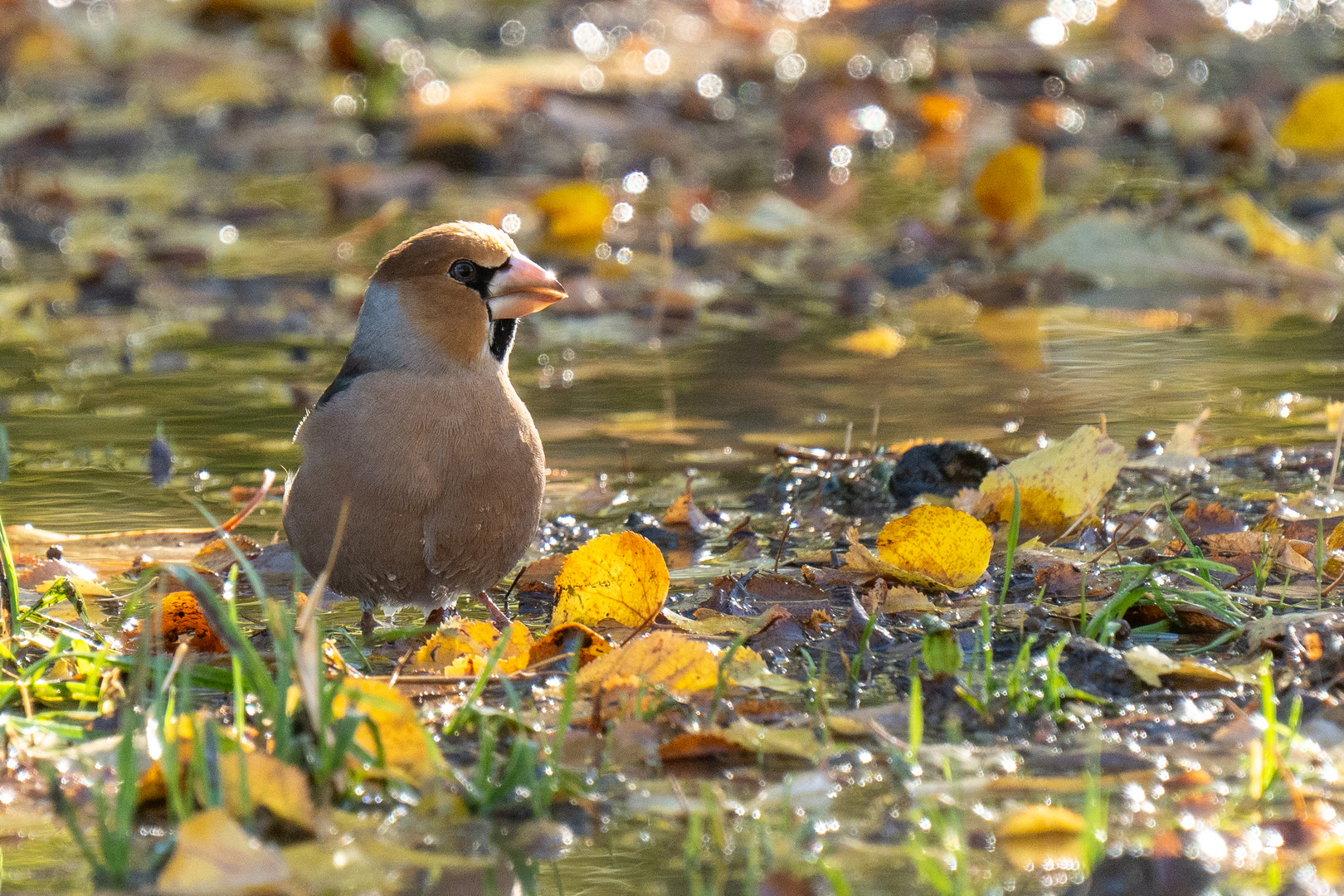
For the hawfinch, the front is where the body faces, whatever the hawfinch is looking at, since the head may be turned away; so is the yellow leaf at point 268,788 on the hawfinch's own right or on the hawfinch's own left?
on the hawfinch's own right

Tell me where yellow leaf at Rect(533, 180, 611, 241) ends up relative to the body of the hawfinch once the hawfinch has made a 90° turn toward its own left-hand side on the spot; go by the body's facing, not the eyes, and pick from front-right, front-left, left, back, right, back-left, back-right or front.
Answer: front-left

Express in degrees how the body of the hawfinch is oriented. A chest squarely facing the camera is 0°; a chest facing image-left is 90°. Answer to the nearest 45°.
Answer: approximately 315°

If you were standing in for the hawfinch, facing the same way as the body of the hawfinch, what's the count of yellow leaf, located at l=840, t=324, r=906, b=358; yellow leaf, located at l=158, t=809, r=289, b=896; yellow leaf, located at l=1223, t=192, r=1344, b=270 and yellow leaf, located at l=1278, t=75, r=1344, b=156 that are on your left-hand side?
3

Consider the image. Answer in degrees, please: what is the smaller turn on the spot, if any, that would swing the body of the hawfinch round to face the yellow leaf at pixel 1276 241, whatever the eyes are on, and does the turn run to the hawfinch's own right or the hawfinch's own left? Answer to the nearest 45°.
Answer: approximately 90° to the hawfinch's own left

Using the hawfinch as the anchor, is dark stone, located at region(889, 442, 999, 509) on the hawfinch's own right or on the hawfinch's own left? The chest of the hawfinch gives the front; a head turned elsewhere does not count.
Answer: on the hawfinch's own left

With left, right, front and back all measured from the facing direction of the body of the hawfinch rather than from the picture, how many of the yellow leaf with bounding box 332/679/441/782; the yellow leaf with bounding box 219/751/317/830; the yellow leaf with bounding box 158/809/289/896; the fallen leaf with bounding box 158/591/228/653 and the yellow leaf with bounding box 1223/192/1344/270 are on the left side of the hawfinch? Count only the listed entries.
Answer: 1

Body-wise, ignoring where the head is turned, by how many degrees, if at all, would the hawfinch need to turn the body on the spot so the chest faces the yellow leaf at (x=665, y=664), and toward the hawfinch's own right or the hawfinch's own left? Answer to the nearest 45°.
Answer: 0° — it already faces it

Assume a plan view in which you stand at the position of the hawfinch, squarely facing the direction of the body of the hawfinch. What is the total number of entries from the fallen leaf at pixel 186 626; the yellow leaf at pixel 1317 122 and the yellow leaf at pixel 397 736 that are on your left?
1

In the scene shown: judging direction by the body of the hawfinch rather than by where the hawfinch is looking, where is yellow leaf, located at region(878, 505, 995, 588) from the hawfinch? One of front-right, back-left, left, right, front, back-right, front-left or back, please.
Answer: front-left

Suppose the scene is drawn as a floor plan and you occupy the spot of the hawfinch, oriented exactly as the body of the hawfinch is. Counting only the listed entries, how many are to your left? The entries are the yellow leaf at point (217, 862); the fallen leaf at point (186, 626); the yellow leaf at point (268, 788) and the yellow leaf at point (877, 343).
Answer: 1

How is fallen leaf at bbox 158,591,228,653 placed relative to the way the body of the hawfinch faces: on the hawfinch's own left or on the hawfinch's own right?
on the hawfinch's own right

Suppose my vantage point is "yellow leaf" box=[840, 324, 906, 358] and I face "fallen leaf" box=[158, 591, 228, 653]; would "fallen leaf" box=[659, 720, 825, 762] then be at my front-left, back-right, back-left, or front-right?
front-left

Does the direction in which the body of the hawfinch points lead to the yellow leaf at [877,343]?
no

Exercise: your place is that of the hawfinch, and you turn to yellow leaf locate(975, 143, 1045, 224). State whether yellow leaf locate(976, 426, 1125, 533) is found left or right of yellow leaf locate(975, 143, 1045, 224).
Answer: right

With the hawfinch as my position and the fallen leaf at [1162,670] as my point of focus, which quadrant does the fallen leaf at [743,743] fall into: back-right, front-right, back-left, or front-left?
front-right
